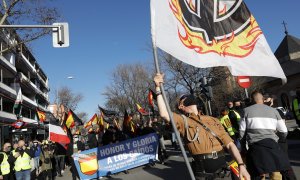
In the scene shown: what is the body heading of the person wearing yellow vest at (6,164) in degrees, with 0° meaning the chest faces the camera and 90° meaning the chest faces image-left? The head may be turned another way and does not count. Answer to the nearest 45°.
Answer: approximately 315°

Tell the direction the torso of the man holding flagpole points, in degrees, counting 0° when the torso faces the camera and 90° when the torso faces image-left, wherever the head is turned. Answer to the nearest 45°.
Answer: approximately 0°

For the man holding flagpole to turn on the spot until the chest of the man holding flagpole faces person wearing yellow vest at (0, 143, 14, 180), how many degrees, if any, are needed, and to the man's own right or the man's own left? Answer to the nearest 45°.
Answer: approximately 135° to the man's own right

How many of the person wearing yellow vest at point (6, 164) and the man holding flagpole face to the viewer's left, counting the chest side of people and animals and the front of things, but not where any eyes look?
0
